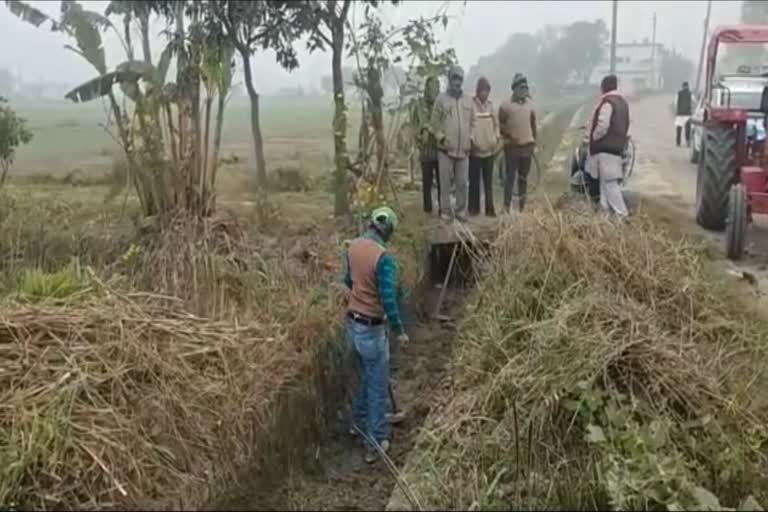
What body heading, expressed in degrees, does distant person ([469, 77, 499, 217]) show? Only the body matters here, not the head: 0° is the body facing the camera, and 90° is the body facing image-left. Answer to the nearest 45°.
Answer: approximately 0°

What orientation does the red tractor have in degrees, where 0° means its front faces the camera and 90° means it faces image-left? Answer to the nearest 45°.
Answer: approximately 0°

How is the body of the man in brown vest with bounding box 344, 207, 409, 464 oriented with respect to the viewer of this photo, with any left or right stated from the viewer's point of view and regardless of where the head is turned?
facing away from the viewer and to the right of the viewer

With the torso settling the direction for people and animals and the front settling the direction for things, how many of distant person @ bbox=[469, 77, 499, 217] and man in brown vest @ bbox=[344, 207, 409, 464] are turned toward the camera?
1

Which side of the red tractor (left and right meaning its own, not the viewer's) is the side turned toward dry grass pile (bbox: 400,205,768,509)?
front

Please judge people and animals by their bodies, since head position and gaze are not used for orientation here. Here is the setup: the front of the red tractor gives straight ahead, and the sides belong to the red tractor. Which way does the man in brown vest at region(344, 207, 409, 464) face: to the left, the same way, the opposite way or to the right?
the opposite way

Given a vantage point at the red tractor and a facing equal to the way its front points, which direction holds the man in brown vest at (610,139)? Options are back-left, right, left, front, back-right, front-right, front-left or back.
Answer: front-right

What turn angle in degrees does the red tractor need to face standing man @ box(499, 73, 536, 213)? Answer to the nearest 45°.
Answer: approximately 45° to its right
